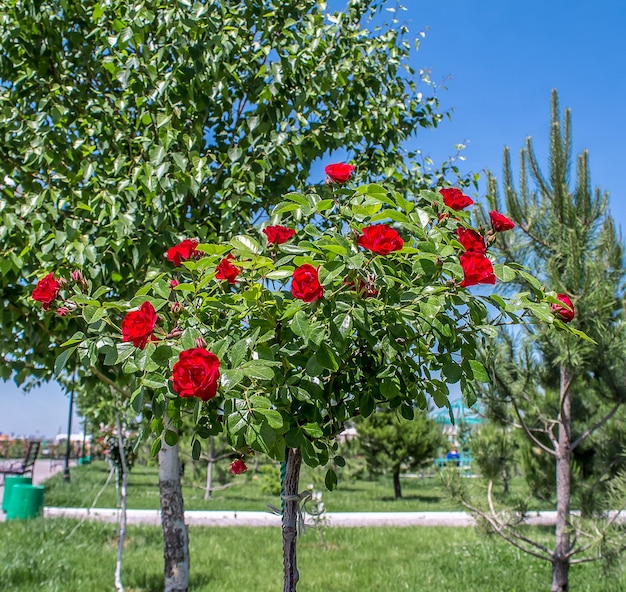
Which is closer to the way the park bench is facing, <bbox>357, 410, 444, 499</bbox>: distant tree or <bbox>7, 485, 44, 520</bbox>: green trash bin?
the green trash bin

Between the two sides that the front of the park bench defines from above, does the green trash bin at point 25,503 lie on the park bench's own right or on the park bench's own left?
on the park bench's own left
